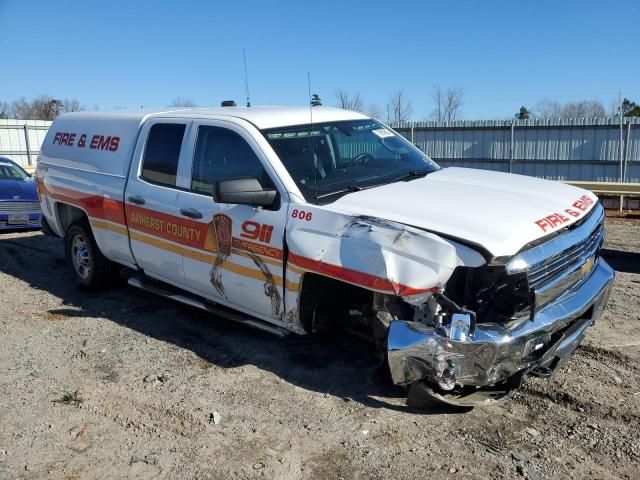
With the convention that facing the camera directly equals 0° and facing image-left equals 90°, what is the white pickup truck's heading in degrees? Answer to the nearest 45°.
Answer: approximately 315°

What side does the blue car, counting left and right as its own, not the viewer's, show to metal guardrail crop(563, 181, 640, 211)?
left

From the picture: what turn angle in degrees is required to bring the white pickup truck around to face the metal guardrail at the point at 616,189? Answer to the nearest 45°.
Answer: approximately 90° to its left

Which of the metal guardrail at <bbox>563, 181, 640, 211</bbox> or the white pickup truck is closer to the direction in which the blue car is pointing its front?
the white pickup truck

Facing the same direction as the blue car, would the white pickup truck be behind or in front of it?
in front

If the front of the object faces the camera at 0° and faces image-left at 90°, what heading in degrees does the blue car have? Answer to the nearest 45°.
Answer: approximately 0°

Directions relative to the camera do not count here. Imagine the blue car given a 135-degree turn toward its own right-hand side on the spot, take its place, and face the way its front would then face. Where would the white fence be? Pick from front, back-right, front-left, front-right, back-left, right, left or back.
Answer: front-right

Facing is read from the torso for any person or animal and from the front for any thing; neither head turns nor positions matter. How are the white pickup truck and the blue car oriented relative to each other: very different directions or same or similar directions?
same or similar directions

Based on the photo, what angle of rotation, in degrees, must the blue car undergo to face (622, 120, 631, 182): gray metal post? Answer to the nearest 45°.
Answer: approximately 90° to its left

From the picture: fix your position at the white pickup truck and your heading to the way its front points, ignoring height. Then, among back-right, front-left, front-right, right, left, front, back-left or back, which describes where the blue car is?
back

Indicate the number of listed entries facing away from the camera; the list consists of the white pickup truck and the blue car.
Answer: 0

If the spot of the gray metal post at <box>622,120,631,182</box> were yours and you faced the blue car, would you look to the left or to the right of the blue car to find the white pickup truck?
left
